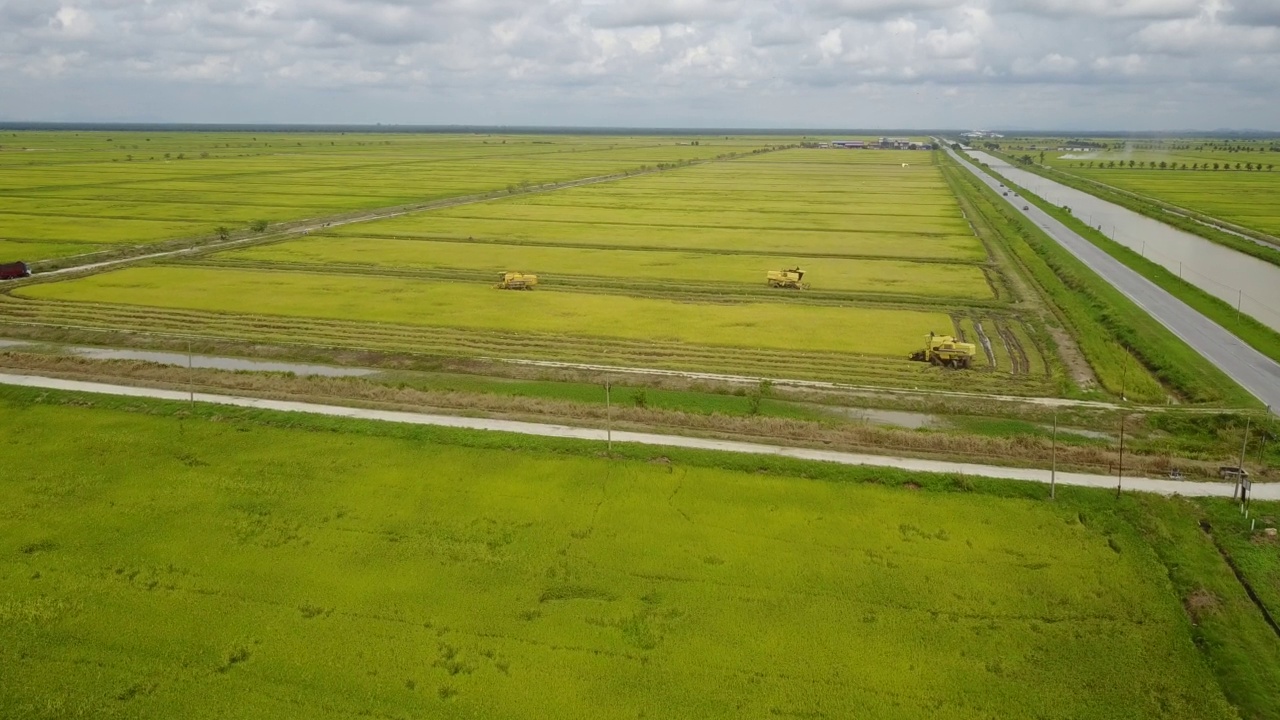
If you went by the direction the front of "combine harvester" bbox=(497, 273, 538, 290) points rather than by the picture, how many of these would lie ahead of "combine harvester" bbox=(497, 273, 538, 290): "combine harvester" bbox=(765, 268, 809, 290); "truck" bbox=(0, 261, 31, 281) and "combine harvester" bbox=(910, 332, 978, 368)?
1

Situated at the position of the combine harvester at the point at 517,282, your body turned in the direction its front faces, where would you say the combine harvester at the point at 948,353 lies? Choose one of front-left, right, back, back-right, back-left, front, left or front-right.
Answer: back-left

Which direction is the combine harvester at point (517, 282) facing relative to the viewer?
to the viewer's left

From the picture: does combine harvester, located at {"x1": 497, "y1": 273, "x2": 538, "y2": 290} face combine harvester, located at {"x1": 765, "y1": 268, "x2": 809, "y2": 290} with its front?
no

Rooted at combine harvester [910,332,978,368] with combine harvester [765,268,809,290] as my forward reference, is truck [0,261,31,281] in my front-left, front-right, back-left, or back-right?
front-left

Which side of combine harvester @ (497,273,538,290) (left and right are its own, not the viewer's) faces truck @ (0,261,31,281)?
front
